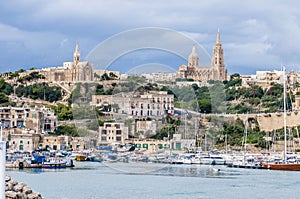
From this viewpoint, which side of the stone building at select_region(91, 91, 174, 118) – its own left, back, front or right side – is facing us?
front

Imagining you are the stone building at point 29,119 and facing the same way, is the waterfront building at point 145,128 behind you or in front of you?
in front

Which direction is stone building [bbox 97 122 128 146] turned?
toward the camera

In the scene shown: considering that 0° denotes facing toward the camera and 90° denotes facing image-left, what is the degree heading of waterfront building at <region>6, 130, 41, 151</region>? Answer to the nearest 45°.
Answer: approximately 0°

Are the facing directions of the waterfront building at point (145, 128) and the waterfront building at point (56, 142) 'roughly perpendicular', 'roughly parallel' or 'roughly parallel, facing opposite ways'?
roughly parallel

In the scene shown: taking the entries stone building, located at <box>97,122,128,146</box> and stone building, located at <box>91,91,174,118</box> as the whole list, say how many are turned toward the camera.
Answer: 2

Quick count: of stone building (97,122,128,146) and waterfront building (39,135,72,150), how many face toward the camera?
2

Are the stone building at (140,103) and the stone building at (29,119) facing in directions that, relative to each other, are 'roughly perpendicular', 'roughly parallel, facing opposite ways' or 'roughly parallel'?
roughly parallel

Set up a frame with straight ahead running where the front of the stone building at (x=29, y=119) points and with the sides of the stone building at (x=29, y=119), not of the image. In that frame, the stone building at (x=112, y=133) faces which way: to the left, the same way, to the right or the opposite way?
the same way

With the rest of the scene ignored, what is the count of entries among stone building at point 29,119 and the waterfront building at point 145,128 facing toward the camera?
2
